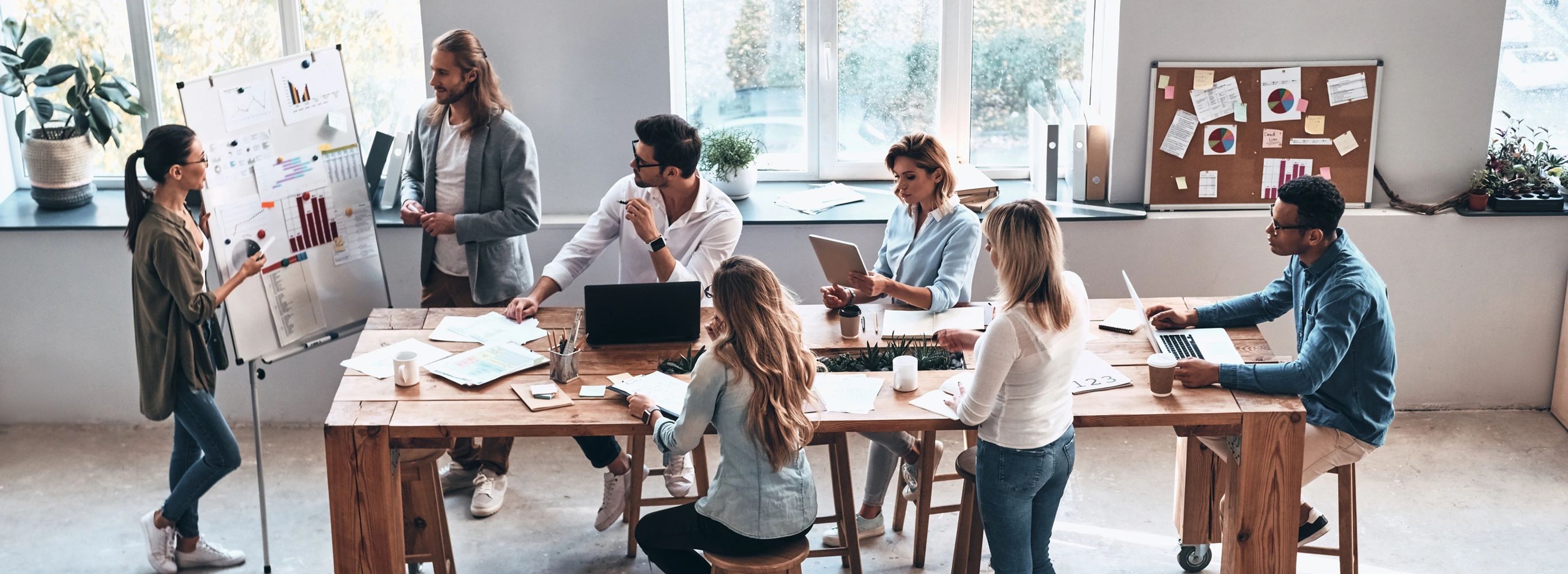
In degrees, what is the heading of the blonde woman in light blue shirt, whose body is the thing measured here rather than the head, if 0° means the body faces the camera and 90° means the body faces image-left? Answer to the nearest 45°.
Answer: approximately 45°

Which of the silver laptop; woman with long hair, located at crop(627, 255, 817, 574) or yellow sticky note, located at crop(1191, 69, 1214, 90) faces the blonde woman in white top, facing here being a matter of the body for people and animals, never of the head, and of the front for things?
the yellow sticky note

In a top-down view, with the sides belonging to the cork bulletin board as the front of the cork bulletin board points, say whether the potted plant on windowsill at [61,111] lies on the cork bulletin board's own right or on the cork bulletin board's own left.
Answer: on the cork bulletin board's own right

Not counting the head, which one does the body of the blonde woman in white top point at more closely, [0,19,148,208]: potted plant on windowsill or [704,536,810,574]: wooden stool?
the potted plant on windowsill

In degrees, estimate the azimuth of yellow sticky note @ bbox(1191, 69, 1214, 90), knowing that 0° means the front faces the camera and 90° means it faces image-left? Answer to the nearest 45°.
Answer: approximately 0°

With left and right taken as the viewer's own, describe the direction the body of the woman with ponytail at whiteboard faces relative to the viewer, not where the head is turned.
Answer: facing to the right of the viewer

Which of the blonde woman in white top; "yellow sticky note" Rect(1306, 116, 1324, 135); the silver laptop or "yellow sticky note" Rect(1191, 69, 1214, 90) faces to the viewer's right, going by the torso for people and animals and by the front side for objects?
the silver laptop

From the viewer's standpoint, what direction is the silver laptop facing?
to the viewer's right

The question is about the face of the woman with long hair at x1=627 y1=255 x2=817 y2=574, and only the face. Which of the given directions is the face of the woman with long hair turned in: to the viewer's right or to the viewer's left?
to the viewer's left

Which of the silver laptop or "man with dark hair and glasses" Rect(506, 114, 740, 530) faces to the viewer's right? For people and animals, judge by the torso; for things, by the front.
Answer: the silver laptop
